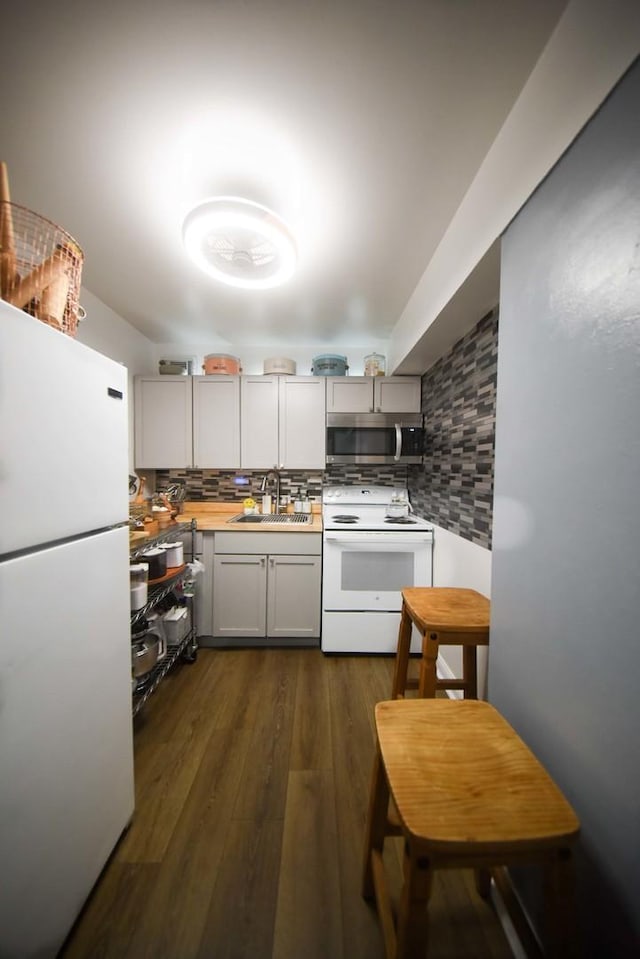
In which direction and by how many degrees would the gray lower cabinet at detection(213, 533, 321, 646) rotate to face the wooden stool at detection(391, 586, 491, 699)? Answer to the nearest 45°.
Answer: approximately 45° to its left

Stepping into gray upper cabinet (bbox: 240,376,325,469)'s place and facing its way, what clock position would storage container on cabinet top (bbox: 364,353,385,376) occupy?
The storage container on cabinet top is roughly at 9 o'clock from the gray upper cabinet.

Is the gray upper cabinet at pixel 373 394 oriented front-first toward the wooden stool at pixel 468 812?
yes

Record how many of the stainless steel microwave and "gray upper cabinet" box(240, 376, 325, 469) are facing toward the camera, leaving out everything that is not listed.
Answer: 2

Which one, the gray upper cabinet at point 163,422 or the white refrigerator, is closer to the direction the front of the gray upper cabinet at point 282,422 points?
the white refrigerator

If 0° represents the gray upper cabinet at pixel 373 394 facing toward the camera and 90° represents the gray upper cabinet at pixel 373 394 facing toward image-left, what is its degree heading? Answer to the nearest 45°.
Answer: approximately 0°
